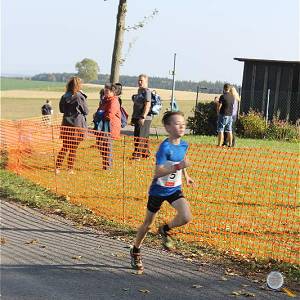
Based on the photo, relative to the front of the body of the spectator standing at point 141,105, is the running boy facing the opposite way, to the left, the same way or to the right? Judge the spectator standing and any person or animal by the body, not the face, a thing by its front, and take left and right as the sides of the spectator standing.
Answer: to the left

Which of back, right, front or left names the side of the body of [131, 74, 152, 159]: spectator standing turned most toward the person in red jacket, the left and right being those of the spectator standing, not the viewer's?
front

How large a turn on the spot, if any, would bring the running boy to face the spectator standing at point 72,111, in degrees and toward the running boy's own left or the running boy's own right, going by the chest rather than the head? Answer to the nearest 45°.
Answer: approximately 135° to the running boy's own left

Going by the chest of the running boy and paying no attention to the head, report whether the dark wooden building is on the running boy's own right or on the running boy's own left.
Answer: on the running boy's own left

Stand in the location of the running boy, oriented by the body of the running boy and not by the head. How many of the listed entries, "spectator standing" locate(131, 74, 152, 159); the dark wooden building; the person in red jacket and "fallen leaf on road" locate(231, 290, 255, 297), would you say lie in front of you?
1

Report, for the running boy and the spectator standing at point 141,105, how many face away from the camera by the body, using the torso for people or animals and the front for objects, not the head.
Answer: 0

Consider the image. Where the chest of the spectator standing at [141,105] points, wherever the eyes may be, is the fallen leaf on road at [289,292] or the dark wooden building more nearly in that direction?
the fallen leaf on road

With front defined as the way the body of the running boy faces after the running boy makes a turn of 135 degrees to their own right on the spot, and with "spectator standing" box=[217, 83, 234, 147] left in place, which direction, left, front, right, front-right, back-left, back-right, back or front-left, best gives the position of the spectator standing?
right

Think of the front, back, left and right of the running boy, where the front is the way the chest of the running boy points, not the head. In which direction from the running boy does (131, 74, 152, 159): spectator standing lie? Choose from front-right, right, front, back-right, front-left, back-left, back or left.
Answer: back-left

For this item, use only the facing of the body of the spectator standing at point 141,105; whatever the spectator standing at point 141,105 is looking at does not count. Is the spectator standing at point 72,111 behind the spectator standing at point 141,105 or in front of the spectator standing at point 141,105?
in front

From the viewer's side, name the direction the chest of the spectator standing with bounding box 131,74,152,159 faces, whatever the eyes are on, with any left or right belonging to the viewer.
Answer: facing the viewer and to the left of the viewer

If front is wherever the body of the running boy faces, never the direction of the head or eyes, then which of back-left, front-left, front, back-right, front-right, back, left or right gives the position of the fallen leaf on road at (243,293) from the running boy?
front

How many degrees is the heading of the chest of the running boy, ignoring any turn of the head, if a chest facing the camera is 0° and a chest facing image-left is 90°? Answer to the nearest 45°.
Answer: approximately 315°

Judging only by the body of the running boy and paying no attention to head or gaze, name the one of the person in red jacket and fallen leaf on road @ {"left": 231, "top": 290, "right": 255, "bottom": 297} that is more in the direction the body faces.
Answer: the fallen leaf on road

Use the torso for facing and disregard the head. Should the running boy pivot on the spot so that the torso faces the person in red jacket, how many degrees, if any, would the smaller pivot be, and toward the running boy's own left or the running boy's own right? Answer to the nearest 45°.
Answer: approximately 135° to the running boy's own left

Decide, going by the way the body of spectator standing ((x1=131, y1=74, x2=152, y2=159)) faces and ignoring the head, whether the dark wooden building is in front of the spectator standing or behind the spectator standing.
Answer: behind
